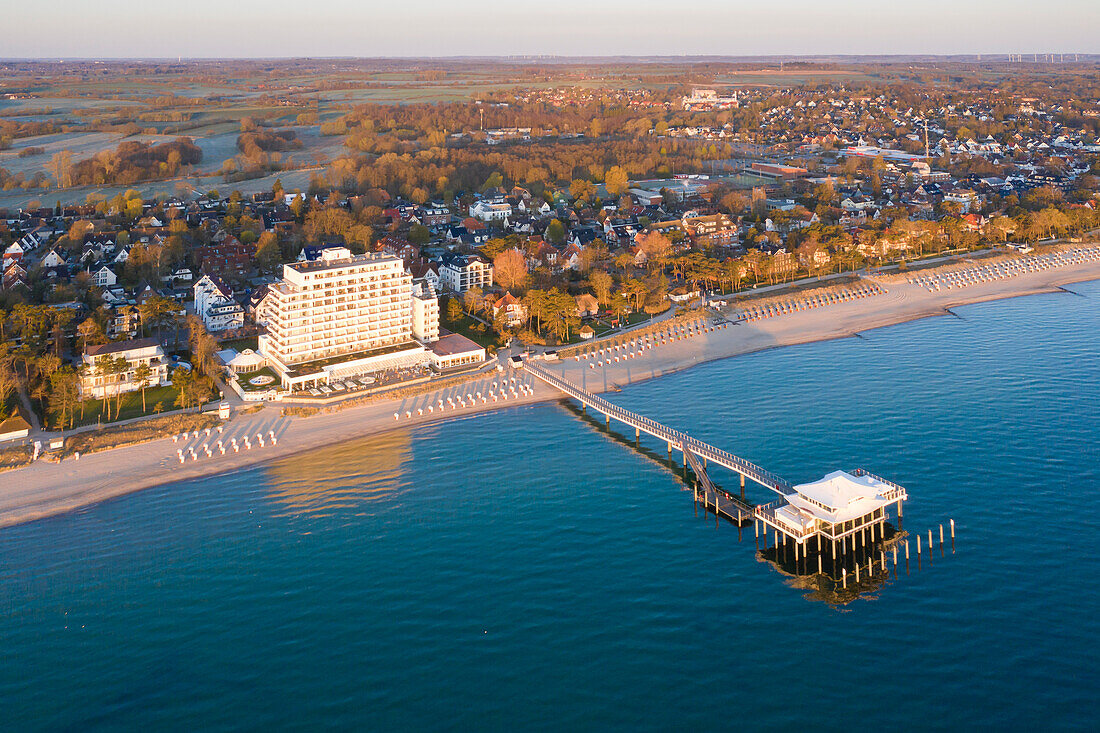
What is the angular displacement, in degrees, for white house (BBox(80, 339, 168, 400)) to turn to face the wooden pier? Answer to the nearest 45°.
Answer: approximately 45° to its left

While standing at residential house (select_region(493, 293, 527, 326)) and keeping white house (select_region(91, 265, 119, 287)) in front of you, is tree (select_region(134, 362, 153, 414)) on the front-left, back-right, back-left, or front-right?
front-left

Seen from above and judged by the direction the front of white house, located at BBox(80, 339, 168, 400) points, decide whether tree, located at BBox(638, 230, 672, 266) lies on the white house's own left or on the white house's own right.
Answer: on the white house's own left

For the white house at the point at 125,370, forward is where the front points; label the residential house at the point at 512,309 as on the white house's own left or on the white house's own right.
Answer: on the white house's own left

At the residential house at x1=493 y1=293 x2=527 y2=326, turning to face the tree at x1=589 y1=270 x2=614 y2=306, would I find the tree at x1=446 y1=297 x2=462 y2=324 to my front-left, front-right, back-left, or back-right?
back-left

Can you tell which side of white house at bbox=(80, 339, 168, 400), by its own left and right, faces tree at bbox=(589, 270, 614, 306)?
left

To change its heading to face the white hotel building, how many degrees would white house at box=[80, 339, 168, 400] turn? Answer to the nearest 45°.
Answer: approximately 90° to its left

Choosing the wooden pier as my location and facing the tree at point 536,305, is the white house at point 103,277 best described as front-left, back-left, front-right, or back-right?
front-left

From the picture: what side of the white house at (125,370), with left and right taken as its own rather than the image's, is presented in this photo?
front

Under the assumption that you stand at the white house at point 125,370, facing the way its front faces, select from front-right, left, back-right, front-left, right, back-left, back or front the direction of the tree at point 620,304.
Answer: left

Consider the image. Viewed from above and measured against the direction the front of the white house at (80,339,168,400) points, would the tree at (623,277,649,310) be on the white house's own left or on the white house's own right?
on the white house's own left
